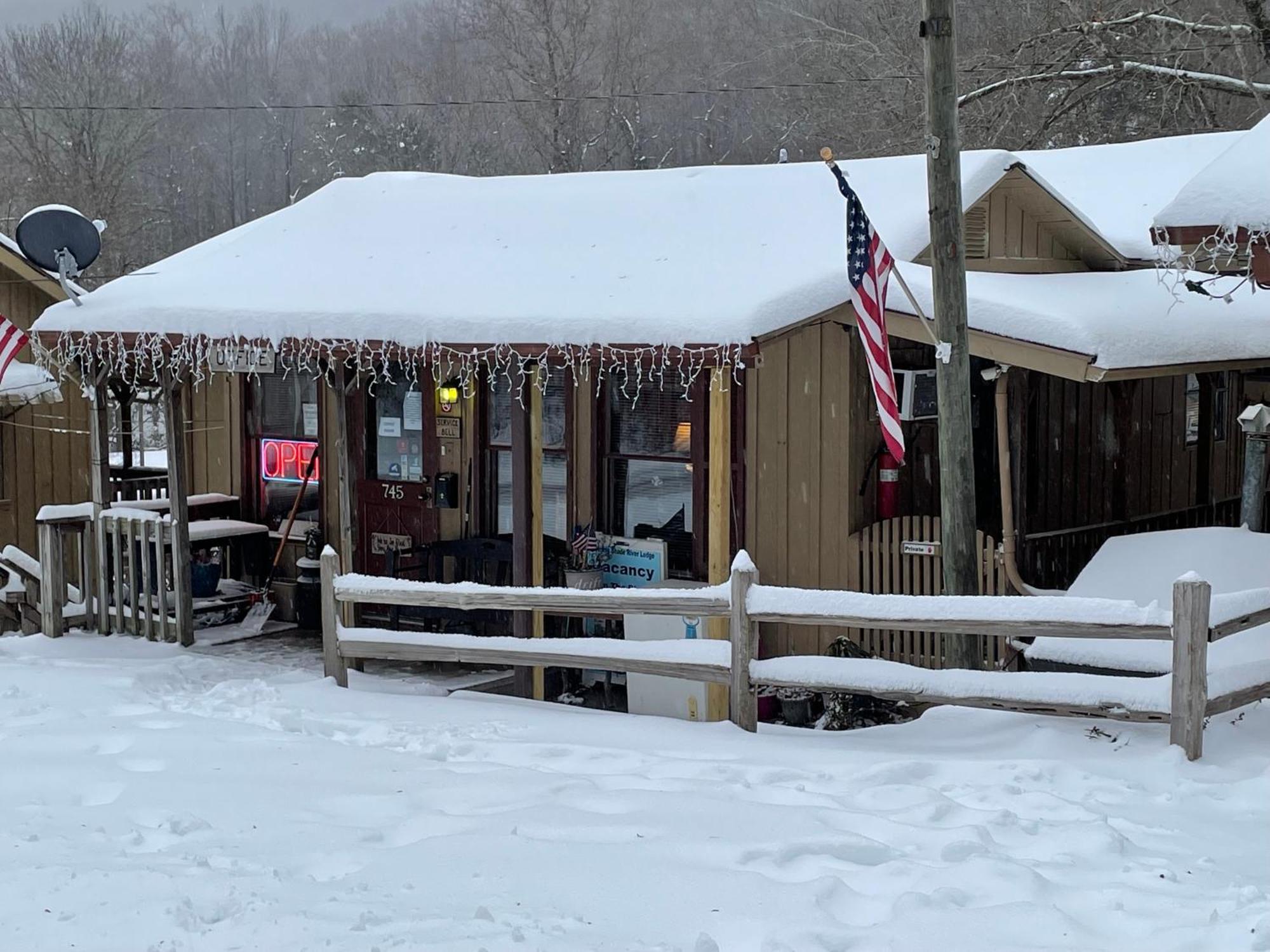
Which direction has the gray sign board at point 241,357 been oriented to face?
toward the camera

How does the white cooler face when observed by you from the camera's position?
facing the viewer

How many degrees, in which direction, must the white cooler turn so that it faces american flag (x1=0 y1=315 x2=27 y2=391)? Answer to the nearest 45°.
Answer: approximately 135° to its right

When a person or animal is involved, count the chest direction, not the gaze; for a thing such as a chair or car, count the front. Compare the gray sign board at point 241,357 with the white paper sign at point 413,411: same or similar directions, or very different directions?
same or similar directions

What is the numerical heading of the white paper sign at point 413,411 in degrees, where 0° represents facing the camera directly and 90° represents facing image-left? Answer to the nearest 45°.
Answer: approximately 0°

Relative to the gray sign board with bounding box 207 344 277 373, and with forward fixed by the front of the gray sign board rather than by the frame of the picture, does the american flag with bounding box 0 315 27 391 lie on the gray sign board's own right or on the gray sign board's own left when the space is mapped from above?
on the gray sign board's own right

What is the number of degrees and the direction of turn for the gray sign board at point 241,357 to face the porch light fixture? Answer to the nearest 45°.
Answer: approximately 135° to its left

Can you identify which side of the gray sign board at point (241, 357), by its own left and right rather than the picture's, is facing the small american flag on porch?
left

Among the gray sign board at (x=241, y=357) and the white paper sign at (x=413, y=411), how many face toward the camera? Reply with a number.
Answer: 2

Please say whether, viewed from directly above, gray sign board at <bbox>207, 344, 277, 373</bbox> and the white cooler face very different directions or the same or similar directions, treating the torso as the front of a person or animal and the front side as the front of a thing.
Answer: same or similar directions

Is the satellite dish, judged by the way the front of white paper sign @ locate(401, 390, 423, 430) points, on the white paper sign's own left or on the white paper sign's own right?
on the white paper sign's own right

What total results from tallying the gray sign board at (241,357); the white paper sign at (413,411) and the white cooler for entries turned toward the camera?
3

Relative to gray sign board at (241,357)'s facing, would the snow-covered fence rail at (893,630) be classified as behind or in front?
in front

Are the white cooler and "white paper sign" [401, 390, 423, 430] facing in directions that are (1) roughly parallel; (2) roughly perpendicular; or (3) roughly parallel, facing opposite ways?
roughly parallel
